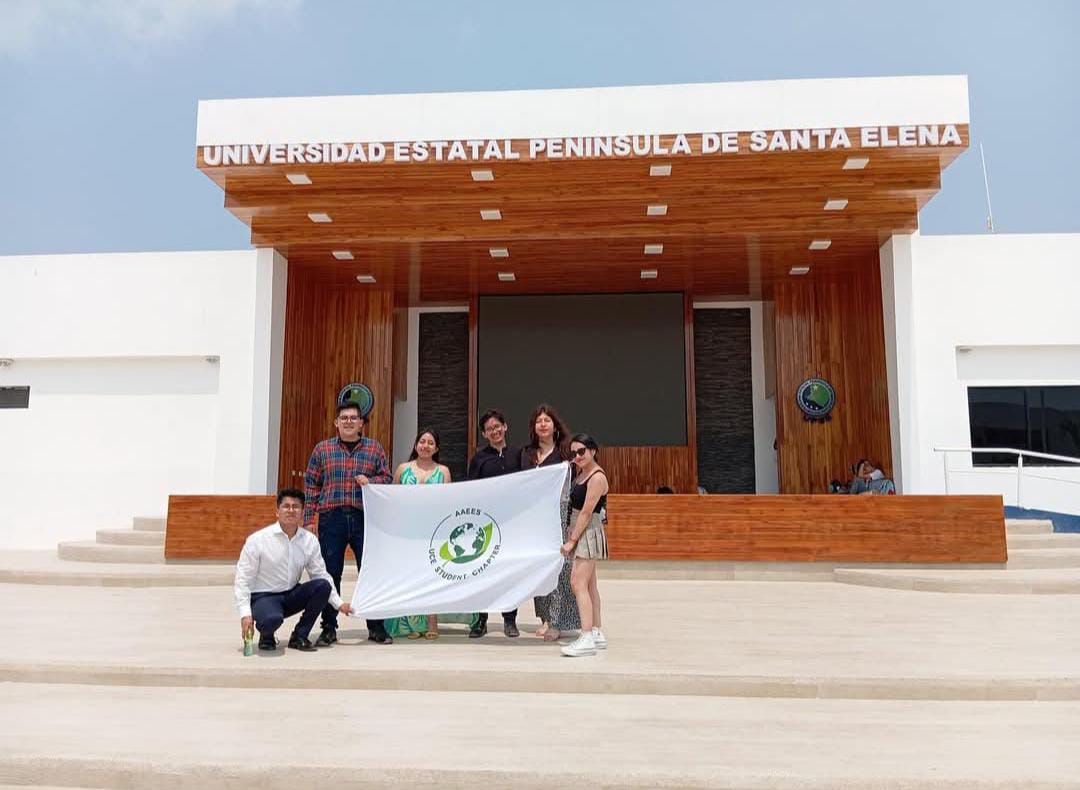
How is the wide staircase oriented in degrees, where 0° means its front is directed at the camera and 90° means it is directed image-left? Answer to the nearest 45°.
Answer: approximately 0°

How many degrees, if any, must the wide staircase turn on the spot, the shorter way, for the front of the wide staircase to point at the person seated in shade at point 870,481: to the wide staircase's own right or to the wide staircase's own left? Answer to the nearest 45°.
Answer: approximately 135° to the wide staircase's own left

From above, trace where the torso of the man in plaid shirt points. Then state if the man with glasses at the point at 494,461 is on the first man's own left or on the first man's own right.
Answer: on the first man's own left

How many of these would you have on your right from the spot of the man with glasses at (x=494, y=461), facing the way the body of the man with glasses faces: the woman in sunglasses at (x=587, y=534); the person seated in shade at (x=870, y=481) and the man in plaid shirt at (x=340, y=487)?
1

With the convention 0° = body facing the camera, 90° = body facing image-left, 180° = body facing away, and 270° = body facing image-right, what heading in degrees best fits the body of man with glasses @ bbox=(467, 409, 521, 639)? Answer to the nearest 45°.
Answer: approximately 0°
